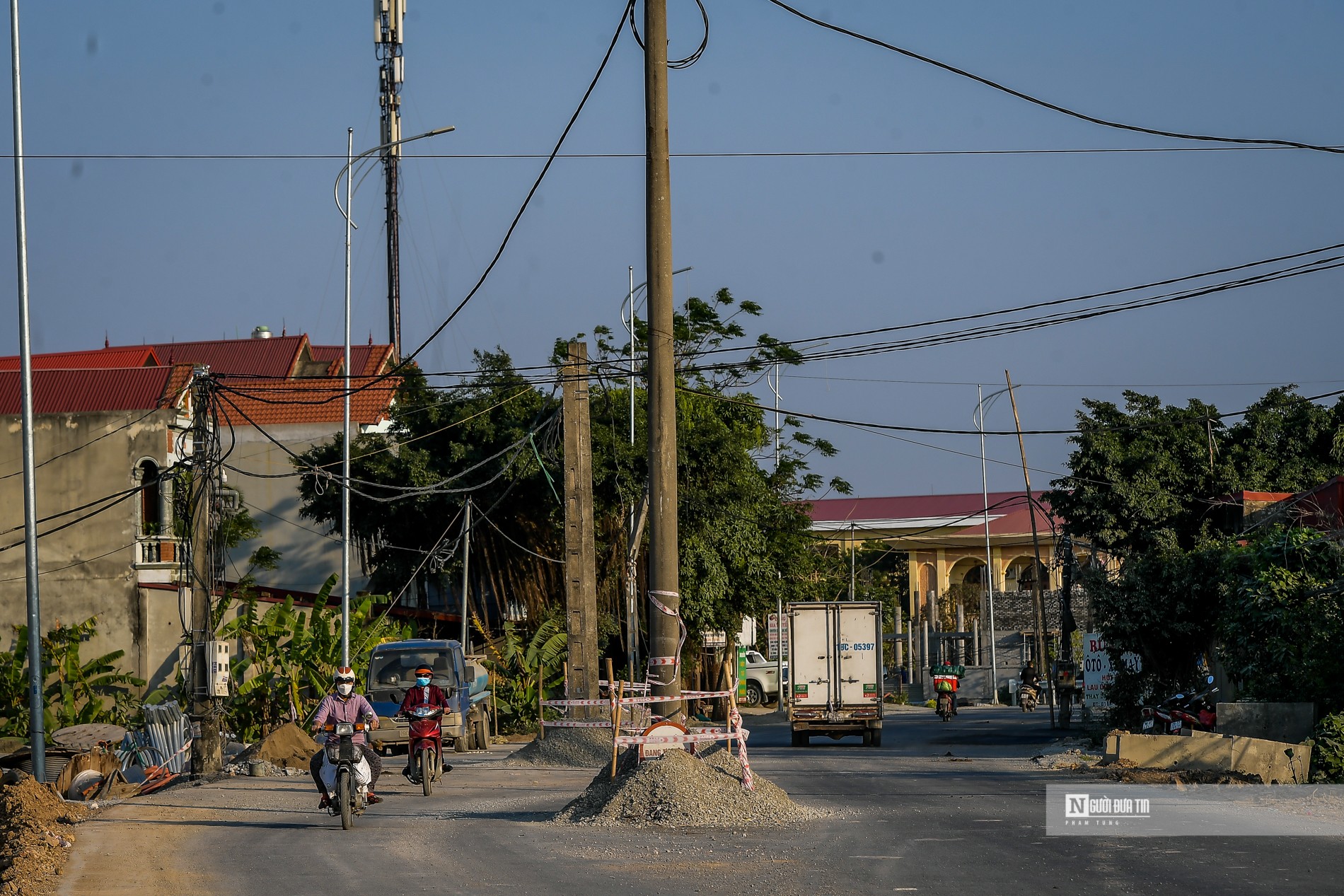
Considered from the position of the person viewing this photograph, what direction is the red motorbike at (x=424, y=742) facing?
facing the viewer

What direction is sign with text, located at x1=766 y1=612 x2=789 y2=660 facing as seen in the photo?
toward the camera

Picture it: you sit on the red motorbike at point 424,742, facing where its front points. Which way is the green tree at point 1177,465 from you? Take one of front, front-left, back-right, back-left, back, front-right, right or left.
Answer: back-left

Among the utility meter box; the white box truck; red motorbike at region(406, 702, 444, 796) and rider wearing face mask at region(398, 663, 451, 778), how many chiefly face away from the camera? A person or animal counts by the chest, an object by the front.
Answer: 1

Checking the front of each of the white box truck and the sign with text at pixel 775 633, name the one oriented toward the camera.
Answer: the sign with text

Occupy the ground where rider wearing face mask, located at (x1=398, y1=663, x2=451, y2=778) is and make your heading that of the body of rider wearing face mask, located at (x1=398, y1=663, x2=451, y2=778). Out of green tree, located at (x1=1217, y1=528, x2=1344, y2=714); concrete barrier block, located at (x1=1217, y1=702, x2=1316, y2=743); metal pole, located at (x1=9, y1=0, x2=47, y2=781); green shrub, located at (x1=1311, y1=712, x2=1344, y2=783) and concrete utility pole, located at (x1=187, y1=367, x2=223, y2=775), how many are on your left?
3

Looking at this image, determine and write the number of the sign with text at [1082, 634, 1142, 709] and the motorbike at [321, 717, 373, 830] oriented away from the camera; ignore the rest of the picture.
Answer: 0

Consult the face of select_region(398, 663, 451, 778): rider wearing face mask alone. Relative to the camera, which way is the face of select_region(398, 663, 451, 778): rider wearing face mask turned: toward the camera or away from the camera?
toward the camera

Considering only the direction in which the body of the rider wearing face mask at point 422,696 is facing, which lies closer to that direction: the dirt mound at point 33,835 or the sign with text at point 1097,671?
the dirt mound

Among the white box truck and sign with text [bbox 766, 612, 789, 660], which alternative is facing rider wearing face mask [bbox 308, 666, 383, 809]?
the sign with text

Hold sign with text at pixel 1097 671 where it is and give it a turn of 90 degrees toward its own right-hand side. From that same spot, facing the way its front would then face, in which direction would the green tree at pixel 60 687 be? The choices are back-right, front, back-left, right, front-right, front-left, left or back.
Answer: front

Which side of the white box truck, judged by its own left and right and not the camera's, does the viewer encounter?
back

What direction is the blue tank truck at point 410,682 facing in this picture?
toward the camera

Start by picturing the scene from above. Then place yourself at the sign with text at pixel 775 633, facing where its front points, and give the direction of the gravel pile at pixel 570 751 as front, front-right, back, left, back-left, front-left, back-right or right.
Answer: front

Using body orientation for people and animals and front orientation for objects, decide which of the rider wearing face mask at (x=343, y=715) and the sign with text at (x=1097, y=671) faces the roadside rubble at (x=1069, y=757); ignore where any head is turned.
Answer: the sign with text
